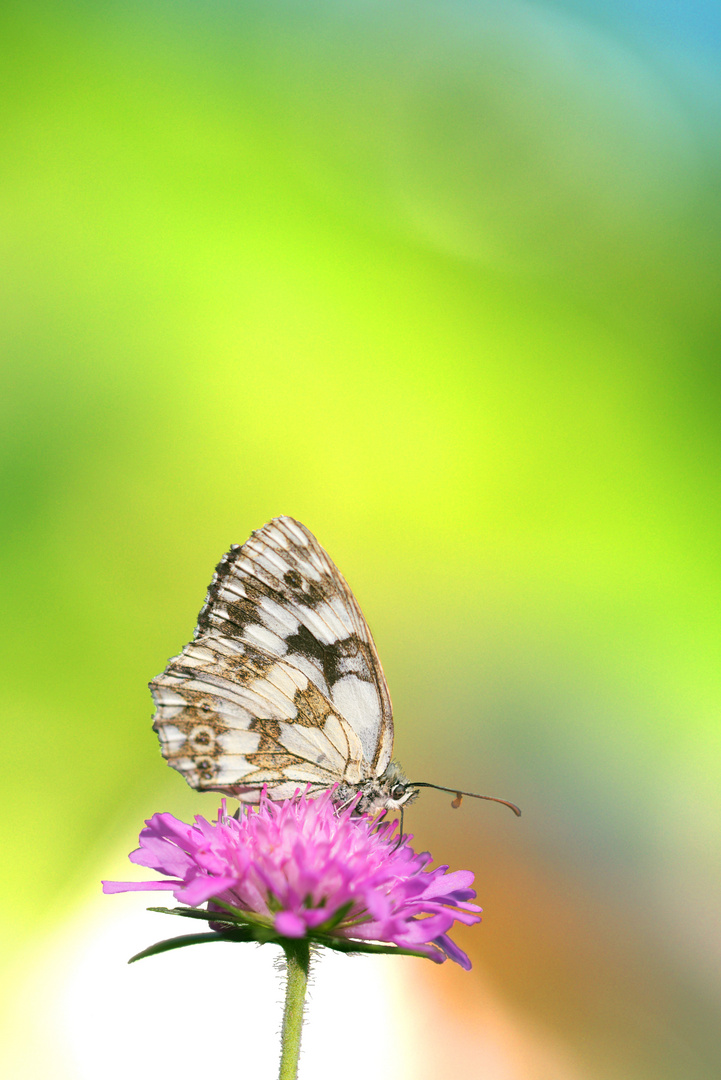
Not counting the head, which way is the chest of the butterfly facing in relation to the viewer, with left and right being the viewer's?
facing to the right of the viewer
